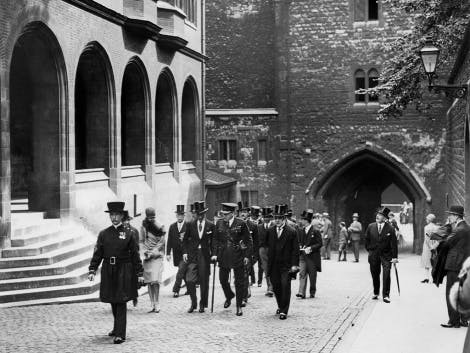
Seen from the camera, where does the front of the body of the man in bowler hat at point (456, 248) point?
to the viewer's left

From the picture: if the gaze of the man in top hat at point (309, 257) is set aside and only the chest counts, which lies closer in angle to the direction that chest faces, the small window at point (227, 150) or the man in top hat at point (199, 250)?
the man in top hat

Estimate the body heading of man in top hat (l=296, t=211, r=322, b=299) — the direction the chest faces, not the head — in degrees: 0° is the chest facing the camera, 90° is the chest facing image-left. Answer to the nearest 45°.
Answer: approximately 45°

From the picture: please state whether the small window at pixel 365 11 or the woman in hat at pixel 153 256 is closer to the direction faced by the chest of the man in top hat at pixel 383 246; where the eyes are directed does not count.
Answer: the woman in hat

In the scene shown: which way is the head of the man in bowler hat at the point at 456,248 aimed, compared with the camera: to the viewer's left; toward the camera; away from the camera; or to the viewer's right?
to the viewer's left

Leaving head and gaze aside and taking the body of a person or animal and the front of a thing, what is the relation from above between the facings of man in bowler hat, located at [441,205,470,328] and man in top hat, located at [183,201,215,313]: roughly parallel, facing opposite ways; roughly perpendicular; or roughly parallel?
roughly perpendicular

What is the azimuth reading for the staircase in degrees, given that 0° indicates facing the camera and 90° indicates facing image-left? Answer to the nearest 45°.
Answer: approximately 315°

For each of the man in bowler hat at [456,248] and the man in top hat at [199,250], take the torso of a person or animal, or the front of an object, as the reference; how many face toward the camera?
1

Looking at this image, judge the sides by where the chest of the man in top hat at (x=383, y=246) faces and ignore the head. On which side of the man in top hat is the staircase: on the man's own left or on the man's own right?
on the man's own right

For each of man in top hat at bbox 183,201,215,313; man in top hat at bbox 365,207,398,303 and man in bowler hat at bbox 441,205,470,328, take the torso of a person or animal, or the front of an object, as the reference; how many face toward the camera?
2

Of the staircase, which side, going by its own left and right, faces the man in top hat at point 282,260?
front

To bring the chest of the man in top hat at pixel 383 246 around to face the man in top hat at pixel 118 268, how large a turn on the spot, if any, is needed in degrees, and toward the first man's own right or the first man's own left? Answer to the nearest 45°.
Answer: approximately 45° to the first man's own right

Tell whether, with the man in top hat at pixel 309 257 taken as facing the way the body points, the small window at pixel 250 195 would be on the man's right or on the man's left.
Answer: on the man's right
